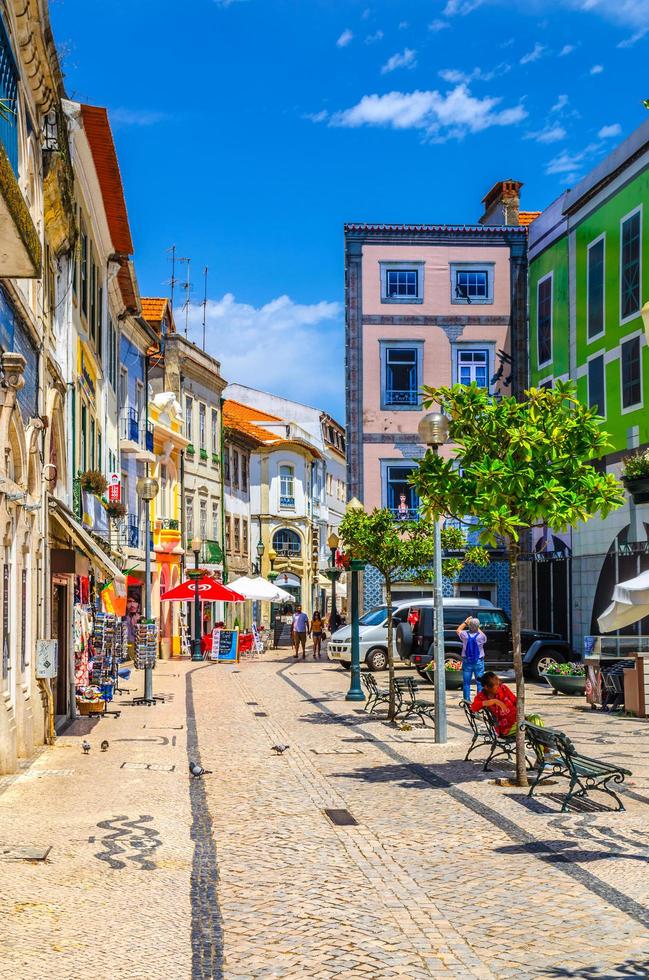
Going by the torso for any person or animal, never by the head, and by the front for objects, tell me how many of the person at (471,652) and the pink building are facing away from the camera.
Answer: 1

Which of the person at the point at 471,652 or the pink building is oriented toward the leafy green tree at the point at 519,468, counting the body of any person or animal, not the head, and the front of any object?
the pink building

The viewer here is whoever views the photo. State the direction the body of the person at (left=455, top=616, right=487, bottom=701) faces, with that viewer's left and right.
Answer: facing away from the viewer

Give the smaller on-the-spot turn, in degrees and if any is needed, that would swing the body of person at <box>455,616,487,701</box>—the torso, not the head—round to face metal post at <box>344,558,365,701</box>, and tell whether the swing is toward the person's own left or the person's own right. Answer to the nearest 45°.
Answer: approximately 90° to the person's own left

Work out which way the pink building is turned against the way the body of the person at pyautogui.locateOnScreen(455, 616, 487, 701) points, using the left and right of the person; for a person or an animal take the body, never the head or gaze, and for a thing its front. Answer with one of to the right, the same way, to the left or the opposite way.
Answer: the opposite way

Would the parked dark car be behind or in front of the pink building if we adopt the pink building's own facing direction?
in front

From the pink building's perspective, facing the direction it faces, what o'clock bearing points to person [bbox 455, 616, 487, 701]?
The person is roughly at 12 o'clock from the pink building.

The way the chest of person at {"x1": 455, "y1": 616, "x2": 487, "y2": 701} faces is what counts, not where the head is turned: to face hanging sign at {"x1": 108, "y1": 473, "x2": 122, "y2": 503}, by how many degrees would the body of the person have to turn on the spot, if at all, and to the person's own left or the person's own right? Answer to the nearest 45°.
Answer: approximately 45° to the person's own left

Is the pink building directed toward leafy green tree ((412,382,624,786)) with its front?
yes

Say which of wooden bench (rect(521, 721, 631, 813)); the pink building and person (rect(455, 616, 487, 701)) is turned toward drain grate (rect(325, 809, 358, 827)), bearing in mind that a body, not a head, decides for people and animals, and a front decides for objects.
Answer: the pink building
